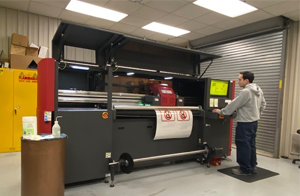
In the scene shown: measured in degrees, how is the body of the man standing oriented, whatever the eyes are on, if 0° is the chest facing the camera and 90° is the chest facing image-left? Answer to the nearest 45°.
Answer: approximately 135°

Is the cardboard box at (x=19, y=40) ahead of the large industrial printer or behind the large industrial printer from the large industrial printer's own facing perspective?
behind

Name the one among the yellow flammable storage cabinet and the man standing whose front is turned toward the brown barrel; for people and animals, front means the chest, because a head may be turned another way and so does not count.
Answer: the yellow flammable storage cabinet

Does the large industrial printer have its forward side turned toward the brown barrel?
no

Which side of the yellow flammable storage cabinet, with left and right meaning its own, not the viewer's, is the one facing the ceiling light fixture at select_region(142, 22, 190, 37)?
left

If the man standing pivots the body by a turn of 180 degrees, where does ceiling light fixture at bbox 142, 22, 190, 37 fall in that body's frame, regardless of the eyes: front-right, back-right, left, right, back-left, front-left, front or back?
back

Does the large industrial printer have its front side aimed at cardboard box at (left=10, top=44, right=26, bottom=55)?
no

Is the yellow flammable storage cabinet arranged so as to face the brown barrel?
yes

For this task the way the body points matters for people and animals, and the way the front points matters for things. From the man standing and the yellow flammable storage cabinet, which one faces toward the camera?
the yellow flammable storage cabinet

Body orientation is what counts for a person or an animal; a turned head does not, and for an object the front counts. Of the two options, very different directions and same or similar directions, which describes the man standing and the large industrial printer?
very different directions

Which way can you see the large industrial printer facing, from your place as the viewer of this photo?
facing the viewer and to the right of the viewer

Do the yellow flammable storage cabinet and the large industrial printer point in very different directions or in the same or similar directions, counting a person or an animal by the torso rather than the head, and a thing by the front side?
same or similar directions

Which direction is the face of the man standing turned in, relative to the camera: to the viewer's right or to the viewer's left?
to the viewer's left

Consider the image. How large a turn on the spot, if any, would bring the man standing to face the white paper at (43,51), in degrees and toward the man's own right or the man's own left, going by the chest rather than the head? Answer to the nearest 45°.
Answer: approximately 45° to the man's own left

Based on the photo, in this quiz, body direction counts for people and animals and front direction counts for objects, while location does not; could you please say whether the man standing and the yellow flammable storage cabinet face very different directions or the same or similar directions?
very different directions

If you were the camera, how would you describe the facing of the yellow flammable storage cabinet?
facing the viewer

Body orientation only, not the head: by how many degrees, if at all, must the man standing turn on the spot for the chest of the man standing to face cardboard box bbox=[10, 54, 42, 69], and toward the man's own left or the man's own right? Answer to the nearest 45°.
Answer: approximately 45° to the man's own left

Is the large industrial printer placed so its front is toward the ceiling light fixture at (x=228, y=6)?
no
